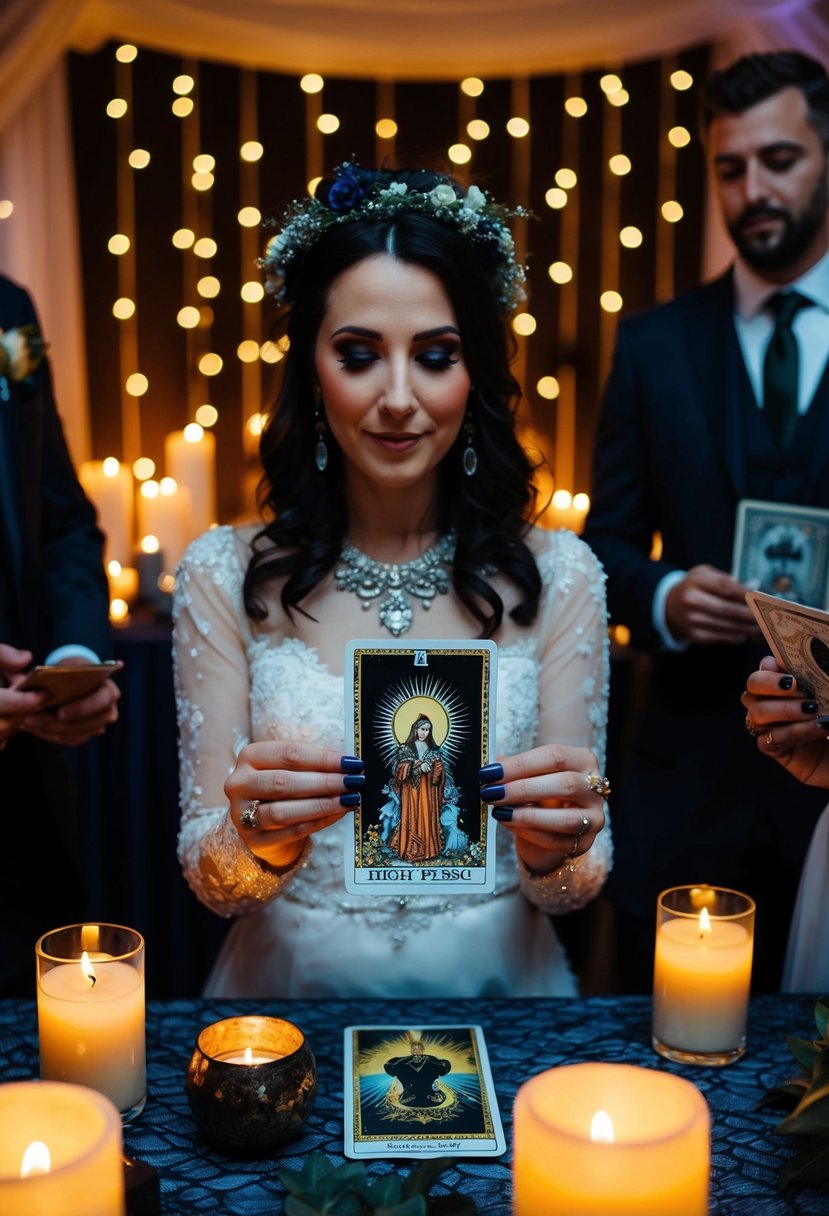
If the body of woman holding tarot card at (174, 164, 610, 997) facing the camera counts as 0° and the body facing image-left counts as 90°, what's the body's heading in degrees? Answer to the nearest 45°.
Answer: approximately 0°

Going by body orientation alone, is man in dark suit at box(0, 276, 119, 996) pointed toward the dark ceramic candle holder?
yes

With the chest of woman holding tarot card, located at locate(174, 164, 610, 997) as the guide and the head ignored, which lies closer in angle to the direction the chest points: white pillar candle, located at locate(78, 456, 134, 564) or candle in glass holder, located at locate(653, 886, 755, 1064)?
the candle in glass holder

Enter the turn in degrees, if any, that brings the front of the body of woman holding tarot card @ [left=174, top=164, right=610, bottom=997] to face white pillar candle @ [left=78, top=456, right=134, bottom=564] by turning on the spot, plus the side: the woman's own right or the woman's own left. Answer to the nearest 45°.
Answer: approximately 135° to the woman's own right

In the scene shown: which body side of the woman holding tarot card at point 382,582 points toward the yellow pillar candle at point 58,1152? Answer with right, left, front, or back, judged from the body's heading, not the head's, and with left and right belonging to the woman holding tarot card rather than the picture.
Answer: front

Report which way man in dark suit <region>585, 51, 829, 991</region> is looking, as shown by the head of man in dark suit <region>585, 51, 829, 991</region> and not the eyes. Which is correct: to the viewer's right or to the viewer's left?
to the viewer's left
